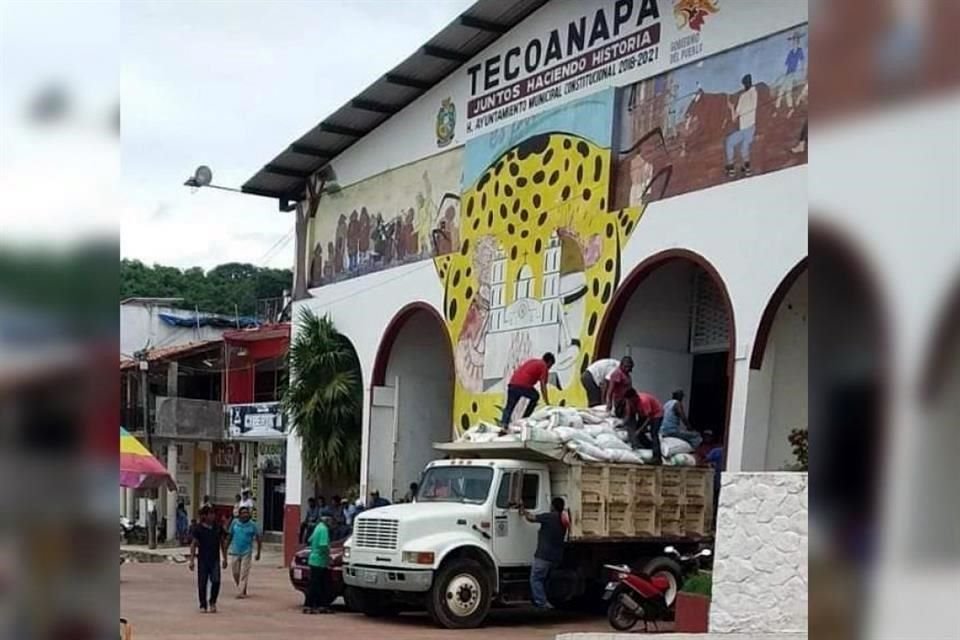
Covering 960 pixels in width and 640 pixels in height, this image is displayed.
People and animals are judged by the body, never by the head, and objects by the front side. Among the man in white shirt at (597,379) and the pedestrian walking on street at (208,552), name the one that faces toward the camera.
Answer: the pedestrian walking on street

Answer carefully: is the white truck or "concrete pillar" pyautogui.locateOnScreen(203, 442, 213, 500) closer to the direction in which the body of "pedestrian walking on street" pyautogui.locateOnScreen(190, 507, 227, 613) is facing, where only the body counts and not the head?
the white truck

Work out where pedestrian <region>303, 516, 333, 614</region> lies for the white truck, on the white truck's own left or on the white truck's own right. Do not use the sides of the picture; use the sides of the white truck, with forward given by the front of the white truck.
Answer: on the white truck's own right

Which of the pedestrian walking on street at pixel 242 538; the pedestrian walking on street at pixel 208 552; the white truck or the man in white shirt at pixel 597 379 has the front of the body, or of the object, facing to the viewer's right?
the man in white shirt

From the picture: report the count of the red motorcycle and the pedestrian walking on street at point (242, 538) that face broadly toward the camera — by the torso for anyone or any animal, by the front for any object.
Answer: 1

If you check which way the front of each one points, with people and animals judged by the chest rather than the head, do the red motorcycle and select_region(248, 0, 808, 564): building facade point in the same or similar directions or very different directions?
very different directions

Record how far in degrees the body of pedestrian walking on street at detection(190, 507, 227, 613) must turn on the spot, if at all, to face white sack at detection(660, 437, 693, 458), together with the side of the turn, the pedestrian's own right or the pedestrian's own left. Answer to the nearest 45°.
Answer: approximately 90° to the pedestrian's own left

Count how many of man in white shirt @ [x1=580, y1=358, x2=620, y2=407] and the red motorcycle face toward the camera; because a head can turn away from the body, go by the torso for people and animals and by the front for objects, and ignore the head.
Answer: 0

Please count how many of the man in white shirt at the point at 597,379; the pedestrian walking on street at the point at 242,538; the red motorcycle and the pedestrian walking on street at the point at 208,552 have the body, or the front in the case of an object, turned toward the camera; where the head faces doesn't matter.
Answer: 2

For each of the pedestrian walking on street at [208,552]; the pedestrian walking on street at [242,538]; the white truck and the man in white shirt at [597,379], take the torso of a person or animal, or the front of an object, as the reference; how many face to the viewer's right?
1

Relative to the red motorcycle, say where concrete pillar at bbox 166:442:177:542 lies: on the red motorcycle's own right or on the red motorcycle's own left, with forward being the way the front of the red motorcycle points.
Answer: on the red motorcycle's own left

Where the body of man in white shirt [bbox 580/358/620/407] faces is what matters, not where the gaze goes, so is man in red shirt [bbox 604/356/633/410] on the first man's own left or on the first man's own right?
on the first man's own right

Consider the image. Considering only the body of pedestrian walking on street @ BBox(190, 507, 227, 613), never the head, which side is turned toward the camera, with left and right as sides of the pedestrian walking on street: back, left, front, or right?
front

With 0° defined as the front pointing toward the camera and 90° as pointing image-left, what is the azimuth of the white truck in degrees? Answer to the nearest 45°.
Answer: approximately 45°
